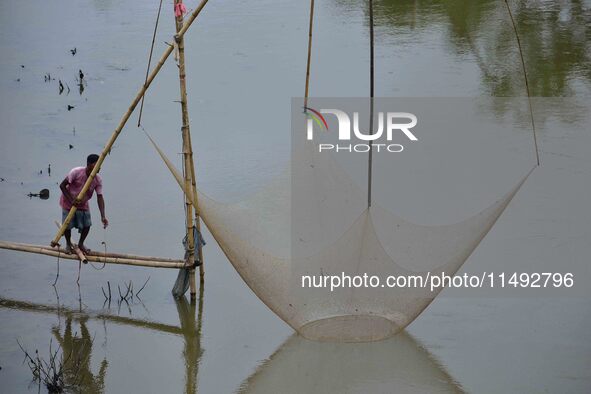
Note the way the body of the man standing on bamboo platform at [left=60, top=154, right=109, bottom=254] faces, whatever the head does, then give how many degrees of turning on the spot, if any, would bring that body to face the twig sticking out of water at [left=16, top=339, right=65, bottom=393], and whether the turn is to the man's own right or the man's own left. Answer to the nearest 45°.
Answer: approximately 45° to the man's own right

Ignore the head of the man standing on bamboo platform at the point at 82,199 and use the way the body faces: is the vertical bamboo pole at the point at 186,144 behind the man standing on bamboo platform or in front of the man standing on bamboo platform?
in front

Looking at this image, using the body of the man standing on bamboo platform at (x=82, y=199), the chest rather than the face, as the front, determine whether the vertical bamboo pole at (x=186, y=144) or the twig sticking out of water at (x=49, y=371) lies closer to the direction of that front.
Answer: the vertical bamboo pole

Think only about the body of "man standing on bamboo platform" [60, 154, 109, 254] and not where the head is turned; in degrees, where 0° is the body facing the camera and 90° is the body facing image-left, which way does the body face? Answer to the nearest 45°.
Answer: approximately 315°

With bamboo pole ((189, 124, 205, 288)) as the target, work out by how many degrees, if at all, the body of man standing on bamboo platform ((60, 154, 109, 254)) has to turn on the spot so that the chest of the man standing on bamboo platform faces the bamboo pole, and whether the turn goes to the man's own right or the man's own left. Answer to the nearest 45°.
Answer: approximately 45° to the man's own left

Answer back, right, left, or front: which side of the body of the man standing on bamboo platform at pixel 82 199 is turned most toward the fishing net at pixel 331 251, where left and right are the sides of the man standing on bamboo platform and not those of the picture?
front
